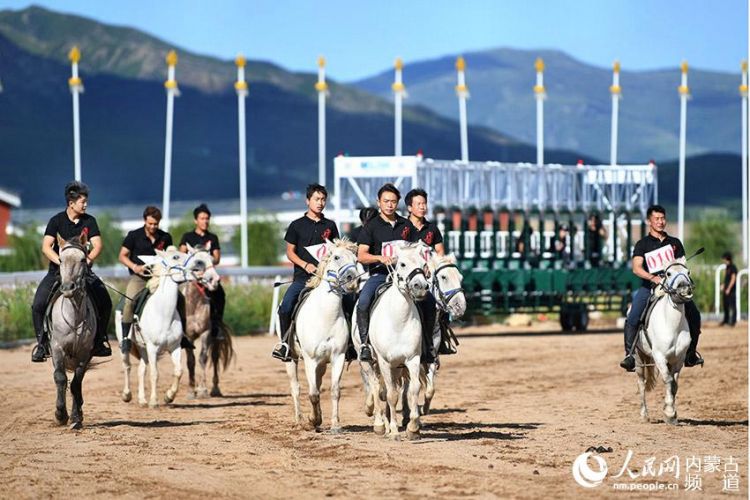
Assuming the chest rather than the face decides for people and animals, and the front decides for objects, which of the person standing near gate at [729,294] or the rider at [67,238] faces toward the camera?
the rider

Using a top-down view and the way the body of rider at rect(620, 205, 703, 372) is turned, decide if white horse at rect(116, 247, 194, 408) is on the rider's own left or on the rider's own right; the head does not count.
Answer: on the rider's own right

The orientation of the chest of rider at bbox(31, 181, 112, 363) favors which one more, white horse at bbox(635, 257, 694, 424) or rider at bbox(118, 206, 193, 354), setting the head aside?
the white horse

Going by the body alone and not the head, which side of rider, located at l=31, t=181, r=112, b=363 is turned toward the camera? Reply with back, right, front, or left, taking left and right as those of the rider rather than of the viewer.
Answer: front

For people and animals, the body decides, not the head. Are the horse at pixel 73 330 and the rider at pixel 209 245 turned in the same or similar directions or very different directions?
same or similar directions

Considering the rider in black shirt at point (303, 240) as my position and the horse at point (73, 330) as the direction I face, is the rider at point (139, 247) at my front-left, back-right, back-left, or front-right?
front-right

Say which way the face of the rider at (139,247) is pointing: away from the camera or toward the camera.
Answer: toward the camera

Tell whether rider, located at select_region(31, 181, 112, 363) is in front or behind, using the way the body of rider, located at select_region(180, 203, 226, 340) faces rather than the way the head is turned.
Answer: in front

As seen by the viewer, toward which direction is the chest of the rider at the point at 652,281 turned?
toward the camera

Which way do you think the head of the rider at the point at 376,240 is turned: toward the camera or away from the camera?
toward the camera

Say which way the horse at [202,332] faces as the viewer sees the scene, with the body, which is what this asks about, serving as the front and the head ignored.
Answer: toward the camera

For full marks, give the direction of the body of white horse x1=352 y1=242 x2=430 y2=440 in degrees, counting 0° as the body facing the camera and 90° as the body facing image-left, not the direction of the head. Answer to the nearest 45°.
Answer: approximately 315°

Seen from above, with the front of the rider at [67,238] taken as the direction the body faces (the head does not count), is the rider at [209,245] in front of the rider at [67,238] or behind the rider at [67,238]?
behind
